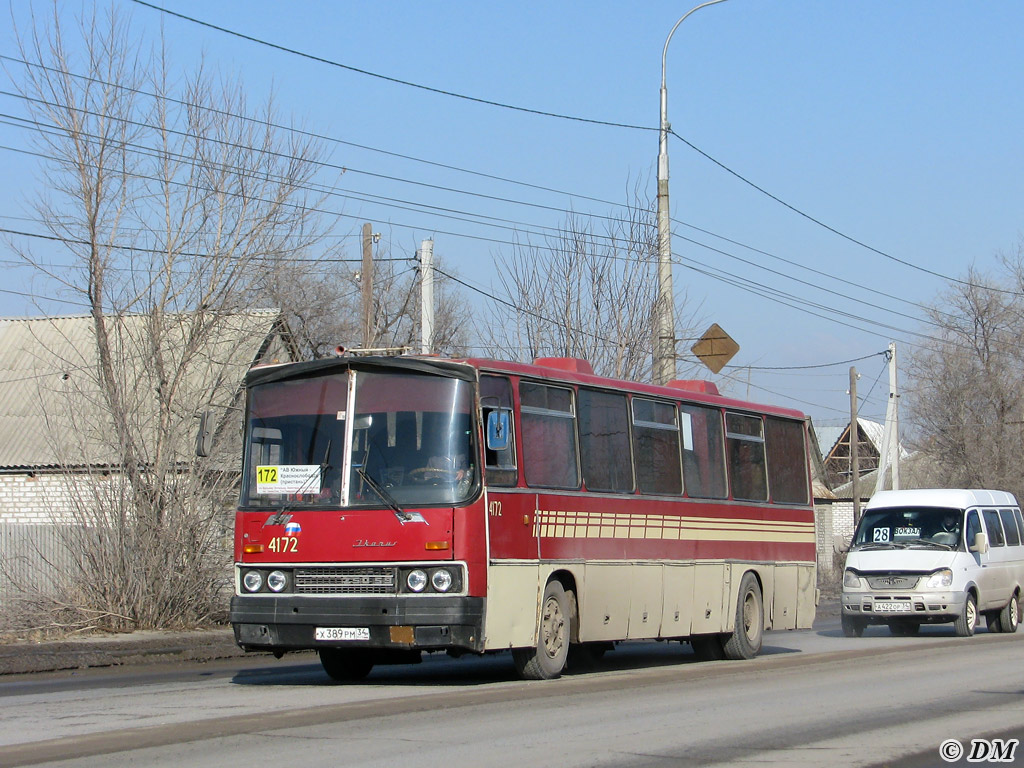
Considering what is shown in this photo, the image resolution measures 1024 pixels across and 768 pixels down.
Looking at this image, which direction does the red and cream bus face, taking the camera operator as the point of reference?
facing the viewer and to the left of the viewer

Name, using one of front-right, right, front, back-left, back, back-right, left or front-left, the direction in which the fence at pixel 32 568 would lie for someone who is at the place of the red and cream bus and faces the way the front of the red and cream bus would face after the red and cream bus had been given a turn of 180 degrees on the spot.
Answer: left

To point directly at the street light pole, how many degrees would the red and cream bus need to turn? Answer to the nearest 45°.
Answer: approximately 135° to its right

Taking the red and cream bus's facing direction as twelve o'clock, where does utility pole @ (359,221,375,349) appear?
The utility pole is roughly at 4 o'clock from the red and cream bus.

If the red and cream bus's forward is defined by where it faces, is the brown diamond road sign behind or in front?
behind

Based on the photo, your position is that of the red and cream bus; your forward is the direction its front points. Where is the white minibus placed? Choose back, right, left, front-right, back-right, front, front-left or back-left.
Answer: back

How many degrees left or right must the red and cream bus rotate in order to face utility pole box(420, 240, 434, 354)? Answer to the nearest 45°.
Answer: approximately 135° to its right
